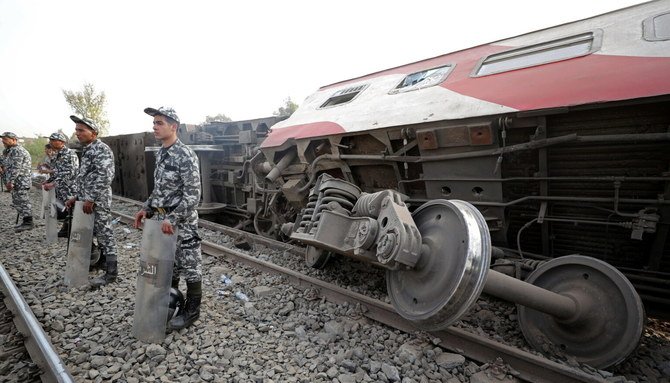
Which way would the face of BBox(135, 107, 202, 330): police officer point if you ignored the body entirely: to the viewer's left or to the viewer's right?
to the viewer's left

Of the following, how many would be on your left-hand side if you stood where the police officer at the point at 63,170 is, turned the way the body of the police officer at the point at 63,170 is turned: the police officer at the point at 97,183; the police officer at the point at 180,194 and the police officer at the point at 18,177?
2

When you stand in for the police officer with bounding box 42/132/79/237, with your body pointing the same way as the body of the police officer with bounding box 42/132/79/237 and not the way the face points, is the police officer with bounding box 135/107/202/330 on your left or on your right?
on your left

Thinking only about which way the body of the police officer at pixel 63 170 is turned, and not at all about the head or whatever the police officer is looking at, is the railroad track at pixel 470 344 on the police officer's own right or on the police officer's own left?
on the police officer's own left

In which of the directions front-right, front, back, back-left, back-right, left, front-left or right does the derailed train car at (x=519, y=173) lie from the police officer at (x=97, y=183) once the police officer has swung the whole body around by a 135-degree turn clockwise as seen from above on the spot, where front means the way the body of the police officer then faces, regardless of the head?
right

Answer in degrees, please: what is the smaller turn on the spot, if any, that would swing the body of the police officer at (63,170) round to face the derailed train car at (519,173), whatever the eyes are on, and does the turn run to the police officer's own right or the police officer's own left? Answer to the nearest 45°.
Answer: approximately 135° to the police officer's own left

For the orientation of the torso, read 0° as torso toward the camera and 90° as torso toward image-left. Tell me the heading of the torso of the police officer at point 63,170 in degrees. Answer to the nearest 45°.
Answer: approximately 90°
